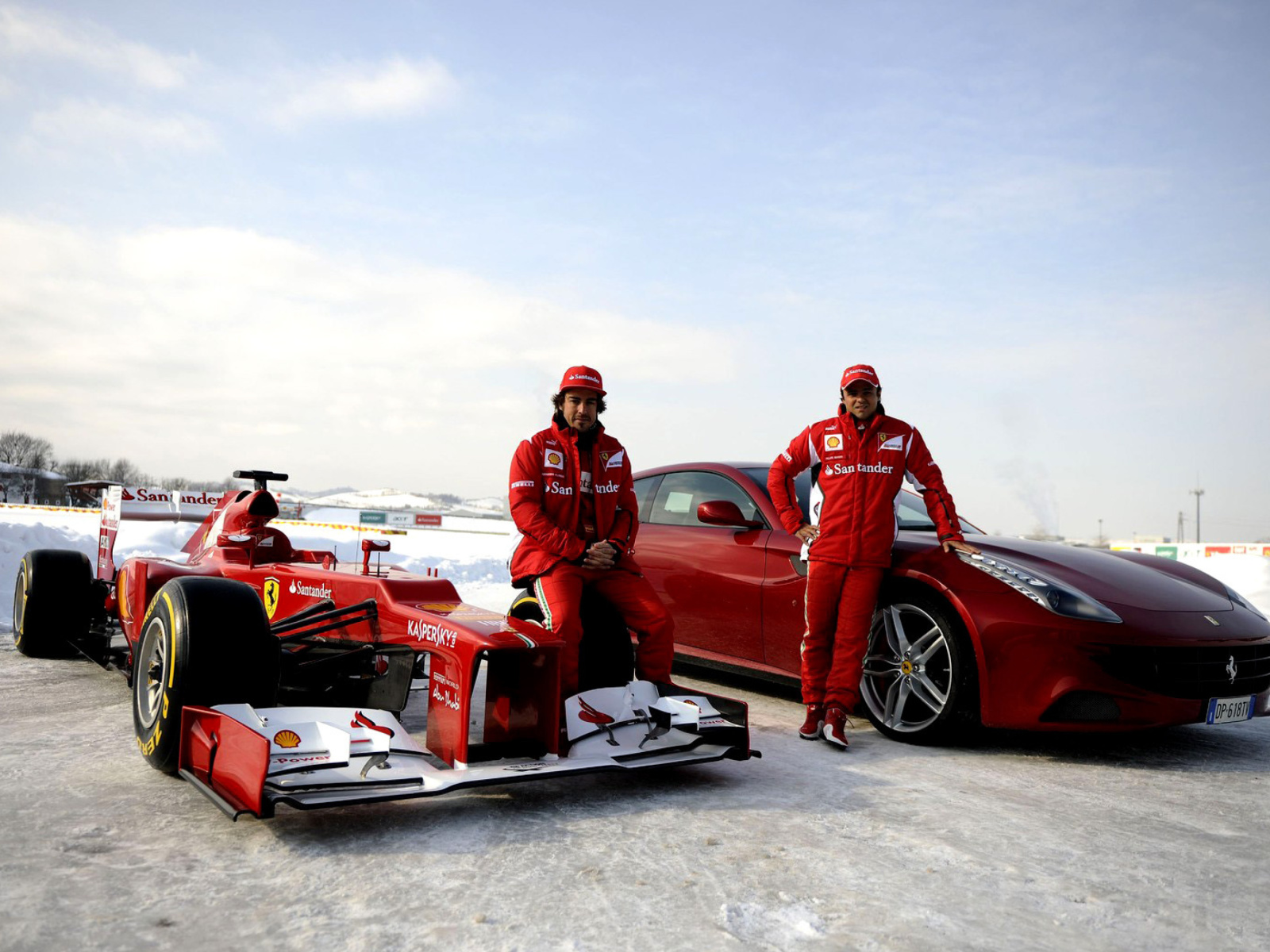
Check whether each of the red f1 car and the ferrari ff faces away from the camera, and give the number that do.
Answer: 0

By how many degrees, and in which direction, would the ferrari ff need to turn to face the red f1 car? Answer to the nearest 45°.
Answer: approximately 90° to its right

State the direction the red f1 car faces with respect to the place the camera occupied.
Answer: facing the viewer and to the right of the viewer

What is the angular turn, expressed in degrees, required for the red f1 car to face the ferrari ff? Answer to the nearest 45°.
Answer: approximately 45° to its left

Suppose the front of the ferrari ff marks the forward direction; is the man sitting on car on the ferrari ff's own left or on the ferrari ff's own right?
on the ferrari ff's own right
